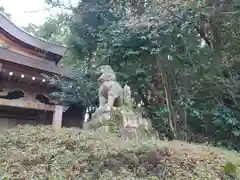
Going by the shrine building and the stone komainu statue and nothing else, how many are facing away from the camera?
0

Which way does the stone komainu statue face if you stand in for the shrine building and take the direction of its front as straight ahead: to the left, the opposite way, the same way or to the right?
to the right

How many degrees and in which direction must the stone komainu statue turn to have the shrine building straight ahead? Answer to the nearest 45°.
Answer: approximately 45° to its right

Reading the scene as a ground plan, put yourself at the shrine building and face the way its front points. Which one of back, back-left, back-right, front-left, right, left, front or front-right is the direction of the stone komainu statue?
front

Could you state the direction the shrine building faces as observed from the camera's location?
facing the viewer and to the right of the viewer

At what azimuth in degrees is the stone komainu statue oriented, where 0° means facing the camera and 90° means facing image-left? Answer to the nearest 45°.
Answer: approximately 45°
